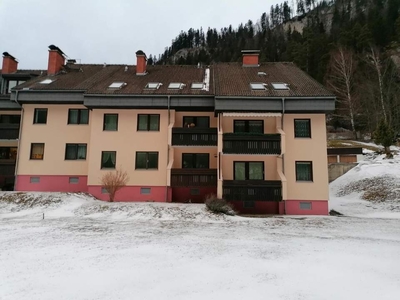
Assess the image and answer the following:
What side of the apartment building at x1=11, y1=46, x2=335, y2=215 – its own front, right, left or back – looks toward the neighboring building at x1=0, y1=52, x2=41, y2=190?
right

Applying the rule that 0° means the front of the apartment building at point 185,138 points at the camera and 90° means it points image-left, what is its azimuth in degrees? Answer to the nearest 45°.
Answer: approximately 0°

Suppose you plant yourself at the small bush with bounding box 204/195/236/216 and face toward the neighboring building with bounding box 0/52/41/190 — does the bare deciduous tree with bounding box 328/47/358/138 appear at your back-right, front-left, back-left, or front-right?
back-right

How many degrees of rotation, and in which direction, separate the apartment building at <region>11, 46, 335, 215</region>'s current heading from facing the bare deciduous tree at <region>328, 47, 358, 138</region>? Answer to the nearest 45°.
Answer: approximately 135° to its left
